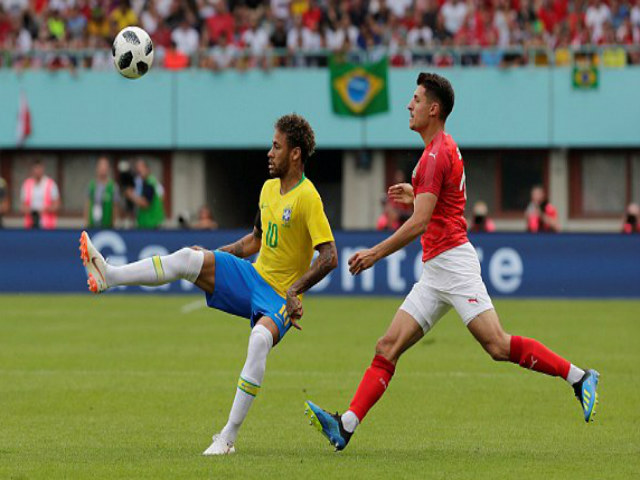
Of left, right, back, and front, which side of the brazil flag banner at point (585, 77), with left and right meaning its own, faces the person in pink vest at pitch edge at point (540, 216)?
front

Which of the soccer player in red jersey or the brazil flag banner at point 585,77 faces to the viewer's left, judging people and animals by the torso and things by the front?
the soccer player in red jersey

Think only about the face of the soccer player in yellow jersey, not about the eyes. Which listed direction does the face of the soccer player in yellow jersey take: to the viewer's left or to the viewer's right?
to the viewer's left

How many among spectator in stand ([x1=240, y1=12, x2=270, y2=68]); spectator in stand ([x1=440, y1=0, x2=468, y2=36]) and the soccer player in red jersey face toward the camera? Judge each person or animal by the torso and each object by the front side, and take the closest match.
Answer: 2

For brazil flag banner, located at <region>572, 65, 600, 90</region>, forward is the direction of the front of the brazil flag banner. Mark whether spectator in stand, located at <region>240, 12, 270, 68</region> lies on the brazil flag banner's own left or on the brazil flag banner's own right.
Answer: on the brazil flag banner's own right

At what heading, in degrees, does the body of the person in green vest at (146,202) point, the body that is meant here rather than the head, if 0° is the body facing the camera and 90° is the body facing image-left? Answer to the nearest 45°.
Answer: approximately 45°

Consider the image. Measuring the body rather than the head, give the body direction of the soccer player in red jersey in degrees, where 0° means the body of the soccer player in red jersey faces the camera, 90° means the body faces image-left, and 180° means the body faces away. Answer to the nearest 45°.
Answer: approximately 90°
